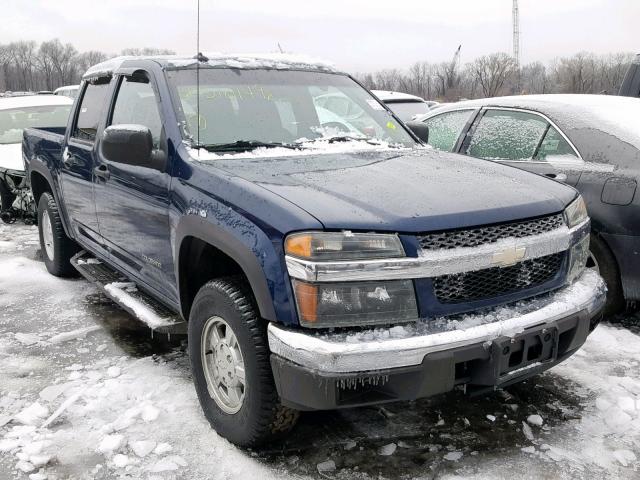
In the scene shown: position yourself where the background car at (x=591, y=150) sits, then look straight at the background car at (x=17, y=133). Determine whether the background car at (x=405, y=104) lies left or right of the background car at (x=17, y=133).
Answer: right

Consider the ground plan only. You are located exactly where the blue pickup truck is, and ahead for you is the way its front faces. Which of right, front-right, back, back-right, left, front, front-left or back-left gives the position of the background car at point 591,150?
left

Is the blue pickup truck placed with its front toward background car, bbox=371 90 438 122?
no

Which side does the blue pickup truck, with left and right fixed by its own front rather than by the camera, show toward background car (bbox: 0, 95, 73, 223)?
back

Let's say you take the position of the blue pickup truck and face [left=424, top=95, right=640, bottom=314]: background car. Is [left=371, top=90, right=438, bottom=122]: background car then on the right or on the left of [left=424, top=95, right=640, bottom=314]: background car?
left

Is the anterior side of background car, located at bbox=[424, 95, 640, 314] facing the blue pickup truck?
no
